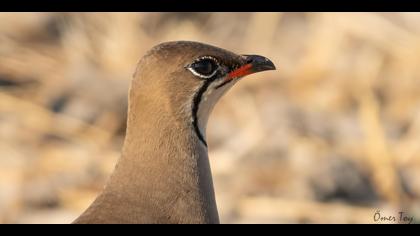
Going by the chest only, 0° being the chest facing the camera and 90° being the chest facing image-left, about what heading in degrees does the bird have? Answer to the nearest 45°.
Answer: approximately 270°
